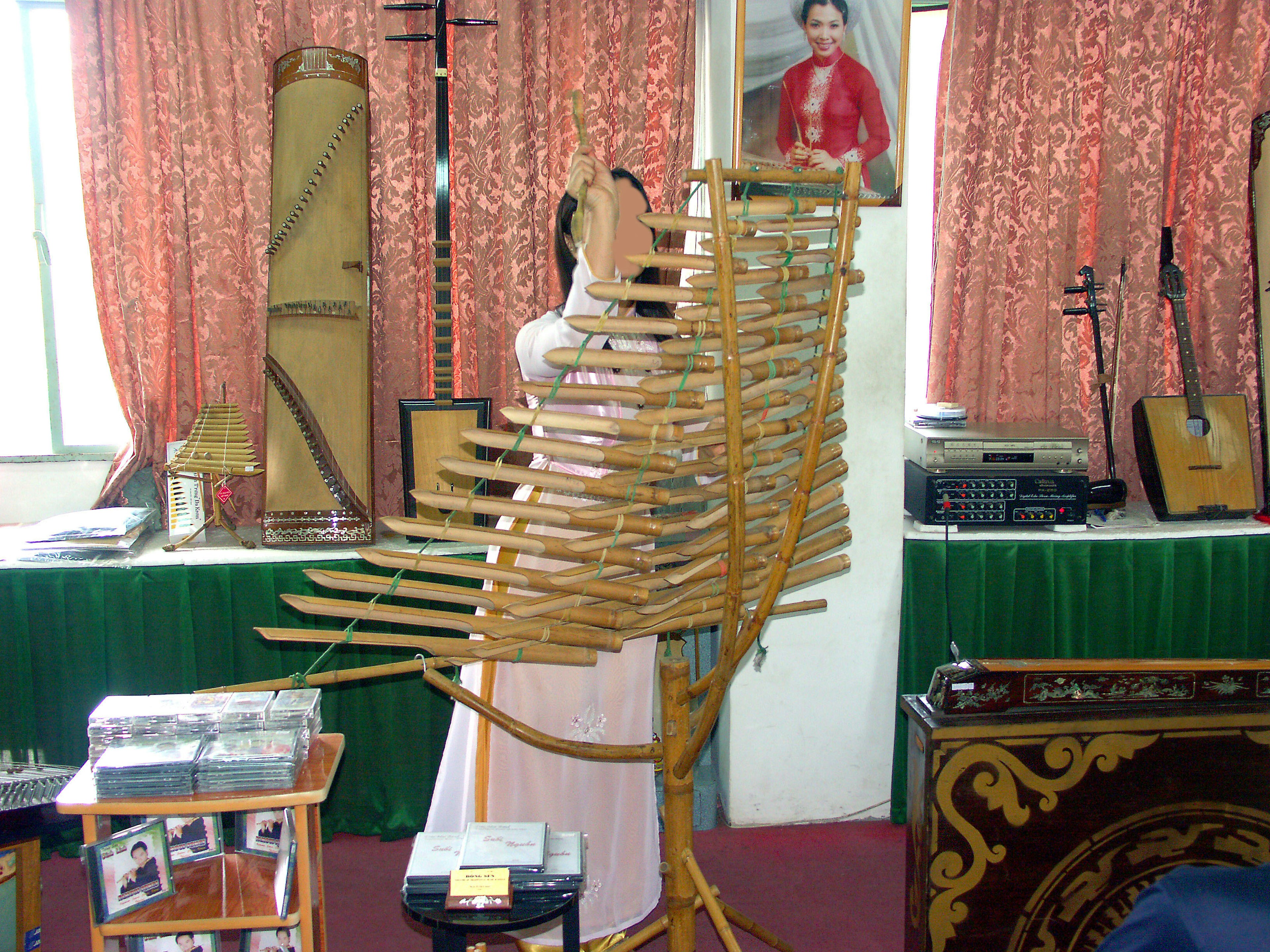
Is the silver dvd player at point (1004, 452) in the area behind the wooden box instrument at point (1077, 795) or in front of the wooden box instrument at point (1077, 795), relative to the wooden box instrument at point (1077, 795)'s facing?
behind

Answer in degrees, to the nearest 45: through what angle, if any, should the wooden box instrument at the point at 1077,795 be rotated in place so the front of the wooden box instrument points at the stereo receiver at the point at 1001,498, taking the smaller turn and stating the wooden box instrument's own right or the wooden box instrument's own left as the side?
approximately 180°

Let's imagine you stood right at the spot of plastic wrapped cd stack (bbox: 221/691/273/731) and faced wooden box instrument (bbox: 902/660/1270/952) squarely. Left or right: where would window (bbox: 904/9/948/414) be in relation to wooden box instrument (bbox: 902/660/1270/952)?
left

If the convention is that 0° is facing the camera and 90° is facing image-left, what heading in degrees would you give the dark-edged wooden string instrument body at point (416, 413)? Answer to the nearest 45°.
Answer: approximately 0°

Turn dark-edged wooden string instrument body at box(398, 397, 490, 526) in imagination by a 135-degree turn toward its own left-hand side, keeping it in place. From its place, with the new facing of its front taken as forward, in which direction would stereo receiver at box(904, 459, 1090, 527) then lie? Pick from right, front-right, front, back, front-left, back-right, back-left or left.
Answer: front-right

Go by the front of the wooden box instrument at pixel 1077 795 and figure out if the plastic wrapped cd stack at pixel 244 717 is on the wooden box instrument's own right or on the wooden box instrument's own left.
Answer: on the wooden box instrument's own right

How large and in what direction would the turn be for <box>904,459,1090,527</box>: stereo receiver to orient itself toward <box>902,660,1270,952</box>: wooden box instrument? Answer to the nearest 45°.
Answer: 0° — it already faces it
